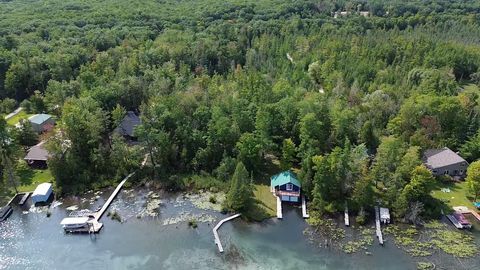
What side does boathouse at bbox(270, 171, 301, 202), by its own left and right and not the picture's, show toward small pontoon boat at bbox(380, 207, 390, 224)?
left

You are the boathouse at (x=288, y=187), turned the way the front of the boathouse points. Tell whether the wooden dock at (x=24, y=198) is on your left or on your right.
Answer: on your right

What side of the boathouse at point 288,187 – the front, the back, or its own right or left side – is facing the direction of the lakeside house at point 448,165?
left

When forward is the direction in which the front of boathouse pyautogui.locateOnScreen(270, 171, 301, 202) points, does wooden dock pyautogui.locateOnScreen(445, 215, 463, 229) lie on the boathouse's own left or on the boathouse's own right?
on the boathouse's own left

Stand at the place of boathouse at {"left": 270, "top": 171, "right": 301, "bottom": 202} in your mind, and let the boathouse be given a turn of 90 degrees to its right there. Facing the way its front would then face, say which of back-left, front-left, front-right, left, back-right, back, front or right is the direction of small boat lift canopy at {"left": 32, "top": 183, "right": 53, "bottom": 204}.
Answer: front

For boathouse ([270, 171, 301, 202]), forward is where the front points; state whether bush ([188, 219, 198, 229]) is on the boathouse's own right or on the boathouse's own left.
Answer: on the boathouse's own right

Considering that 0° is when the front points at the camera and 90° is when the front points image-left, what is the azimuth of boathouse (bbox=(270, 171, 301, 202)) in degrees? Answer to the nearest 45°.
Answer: approximately 0°

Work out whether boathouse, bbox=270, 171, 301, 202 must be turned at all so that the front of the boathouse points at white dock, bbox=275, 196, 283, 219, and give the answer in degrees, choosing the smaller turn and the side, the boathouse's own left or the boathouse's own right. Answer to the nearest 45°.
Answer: approximately 45° to the boathouse's own right

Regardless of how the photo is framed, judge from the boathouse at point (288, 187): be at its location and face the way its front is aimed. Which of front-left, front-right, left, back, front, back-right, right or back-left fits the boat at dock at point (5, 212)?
right

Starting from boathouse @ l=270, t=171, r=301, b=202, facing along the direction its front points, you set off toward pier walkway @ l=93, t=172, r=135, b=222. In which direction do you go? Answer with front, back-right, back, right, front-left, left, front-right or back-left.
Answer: right

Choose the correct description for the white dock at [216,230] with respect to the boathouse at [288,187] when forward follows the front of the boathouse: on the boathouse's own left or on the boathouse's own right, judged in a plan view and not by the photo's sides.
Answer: on the boathouse's own right

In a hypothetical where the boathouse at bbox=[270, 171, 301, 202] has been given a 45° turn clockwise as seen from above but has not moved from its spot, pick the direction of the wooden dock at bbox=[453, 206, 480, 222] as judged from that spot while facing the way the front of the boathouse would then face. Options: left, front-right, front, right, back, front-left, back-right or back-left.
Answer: back-left

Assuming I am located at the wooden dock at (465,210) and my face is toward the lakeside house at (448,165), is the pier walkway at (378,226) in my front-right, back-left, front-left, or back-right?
back-left

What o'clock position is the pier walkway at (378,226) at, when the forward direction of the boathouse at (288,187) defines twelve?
The pier walkway is roughly at 10 o'clock from the boathouse.
